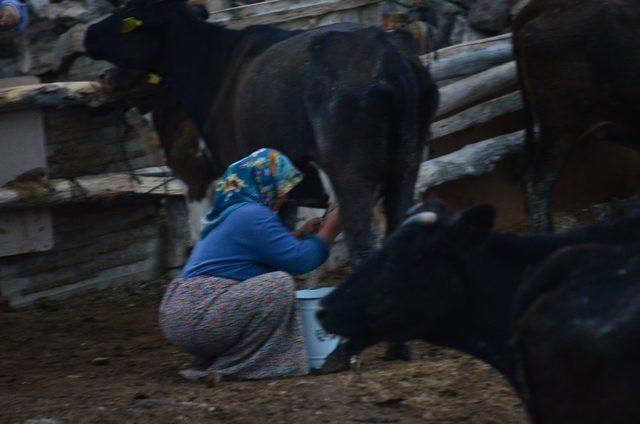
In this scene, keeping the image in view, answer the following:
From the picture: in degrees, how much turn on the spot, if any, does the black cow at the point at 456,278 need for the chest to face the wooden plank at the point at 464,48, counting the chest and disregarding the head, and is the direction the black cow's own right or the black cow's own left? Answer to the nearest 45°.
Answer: approximately 90° to the black cow's own right

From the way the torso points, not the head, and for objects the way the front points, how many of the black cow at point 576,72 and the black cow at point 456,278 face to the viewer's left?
1

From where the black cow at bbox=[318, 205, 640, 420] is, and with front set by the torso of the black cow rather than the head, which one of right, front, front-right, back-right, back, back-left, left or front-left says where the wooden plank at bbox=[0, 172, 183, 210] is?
front-right

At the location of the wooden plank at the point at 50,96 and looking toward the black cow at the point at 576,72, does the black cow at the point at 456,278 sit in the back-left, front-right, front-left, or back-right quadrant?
front-right

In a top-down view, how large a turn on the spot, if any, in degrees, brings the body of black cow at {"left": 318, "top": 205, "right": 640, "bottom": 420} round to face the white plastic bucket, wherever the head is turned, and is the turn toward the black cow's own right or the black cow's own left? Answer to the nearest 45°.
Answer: approximately 45° to the black cow's own right

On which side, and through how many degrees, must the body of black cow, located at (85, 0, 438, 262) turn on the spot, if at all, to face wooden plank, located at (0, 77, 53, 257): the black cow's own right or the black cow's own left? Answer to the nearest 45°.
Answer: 0° — it already faces it

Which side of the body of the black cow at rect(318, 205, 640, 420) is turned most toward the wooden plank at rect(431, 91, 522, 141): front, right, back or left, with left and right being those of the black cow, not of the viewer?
right

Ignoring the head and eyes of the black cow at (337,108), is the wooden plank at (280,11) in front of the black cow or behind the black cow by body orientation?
in front

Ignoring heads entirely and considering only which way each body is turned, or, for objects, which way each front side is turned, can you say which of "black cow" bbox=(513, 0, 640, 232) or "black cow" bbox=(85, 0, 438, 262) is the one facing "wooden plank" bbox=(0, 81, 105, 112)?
"black cow" bbox=(85, 0, 438, 262)

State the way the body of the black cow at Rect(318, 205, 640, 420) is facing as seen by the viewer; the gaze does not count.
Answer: to the viewer's left

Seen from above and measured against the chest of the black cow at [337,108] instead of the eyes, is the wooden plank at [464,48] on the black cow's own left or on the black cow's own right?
on the black cow's own right

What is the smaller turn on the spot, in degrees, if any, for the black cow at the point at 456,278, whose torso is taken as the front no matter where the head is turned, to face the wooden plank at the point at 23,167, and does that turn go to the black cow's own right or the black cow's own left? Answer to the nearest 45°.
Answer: approximately 45° to the black cow's own right

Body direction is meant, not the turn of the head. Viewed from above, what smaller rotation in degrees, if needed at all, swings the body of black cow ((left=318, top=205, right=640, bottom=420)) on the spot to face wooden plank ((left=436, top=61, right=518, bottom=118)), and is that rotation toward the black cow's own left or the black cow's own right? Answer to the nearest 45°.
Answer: approximately 90° to the black cow's own right

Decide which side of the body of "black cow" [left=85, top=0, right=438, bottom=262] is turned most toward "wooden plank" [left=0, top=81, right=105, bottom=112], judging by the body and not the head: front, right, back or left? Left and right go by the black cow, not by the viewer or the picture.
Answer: front

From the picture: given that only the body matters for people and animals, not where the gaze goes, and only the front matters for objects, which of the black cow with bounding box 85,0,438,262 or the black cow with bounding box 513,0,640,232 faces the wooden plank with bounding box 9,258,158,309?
the black cow with bounding box 85,0,438,262
